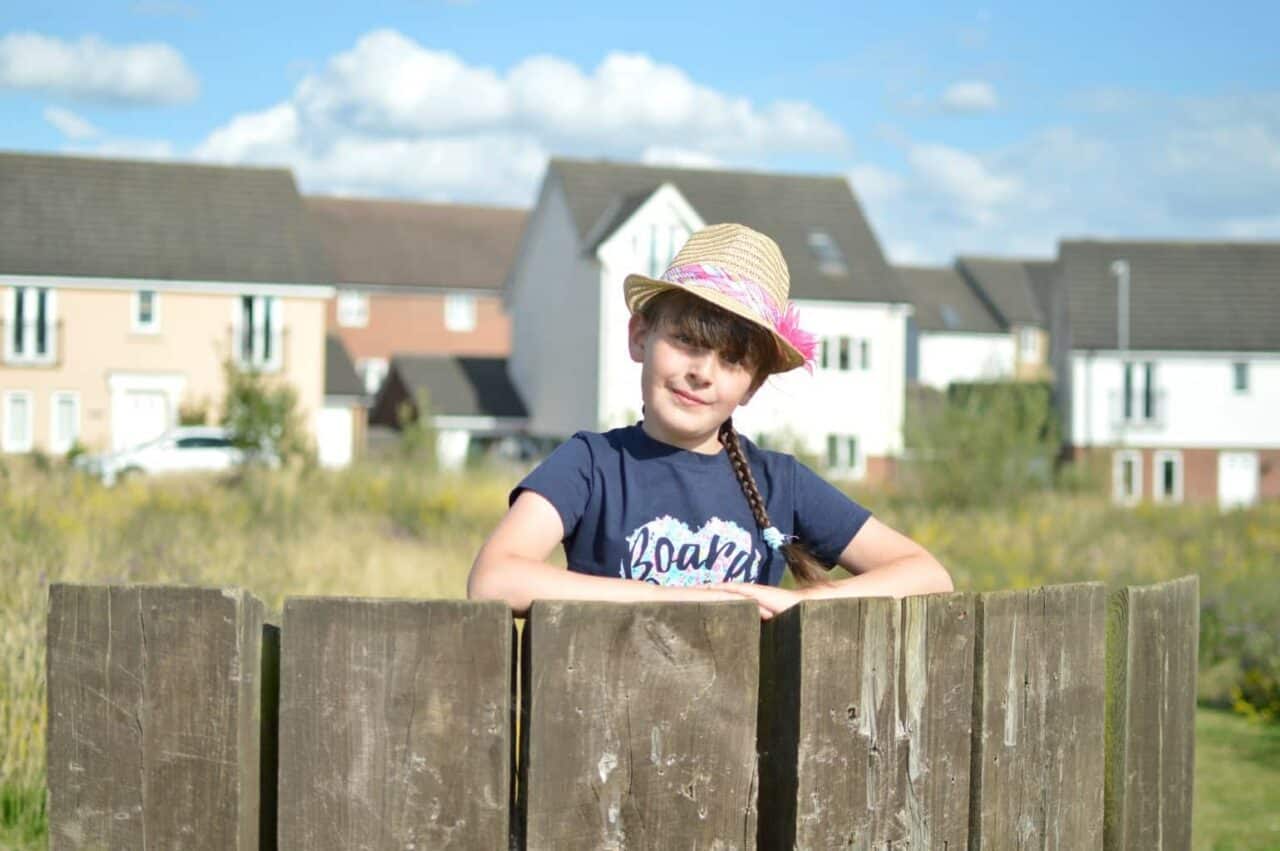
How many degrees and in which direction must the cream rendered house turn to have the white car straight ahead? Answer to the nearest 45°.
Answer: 0° — it already faces it

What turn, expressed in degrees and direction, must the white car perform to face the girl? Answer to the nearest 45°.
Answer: approximately 90° to its left

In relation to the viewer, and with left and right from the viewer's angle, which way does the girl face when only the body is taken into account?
facing the viewer

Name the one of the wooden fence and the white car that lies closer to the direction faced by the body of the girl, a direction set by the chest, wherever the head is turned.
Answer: the wooden fence

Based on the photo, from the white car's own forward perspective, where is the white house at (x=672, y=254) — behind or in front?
behind

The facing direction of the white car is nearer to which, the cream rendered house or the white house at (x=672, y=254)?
the cream rendered house

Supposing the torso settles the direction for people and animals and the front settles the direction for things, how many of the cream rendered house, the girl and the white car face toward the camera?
2

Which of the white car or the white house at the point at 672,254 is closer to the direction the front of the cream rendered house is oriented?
the white car

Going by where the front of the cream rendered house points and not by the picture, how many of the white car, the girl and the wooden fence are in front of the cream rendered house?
3

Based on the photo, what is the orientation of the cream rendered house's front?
toward the camera

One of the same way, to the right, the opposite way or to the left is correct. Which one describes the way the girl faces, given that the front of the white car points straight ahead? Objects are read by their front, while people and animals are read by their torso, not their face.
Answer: to the left

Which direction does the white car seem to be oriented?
to the viewer's left

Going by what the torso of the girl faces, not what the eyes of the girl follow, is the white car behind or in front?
behind

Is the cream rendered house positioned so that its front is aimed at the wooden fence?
yes
